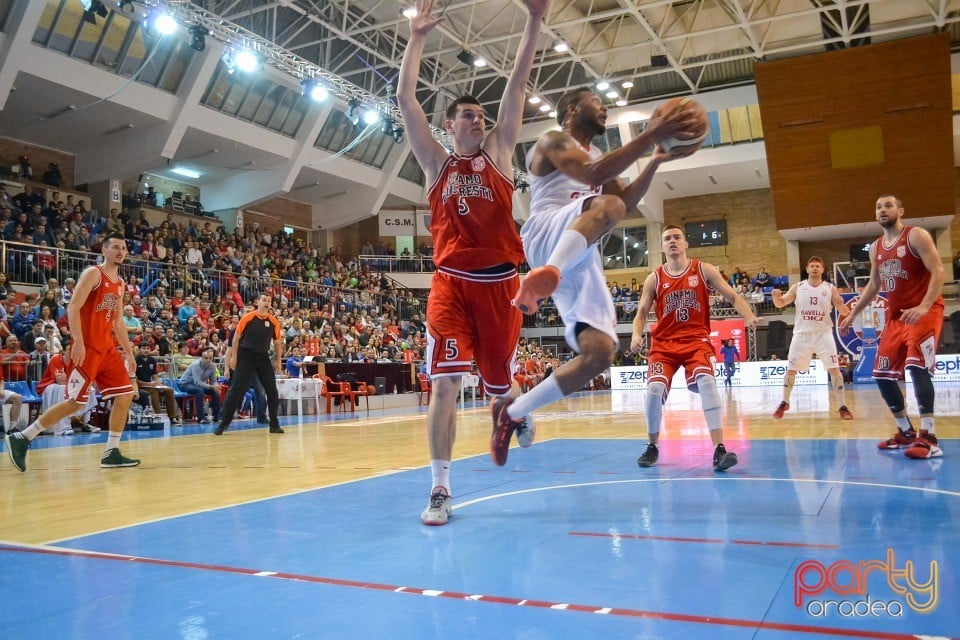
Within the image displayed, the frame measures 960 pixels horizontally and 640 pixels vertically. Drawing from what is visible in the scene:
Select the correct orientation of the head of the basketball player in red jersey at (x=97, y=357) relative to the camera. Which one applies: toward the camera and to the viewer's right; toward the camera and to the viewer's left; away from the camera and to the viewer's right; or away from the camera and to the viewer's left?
toward the camera and to the viewer's right

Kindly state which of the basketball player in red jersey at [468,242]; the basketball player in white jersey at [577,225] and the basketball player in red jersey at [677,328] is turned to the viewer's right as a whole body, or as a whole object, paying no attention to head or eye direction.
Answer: the basketball player in white jersey

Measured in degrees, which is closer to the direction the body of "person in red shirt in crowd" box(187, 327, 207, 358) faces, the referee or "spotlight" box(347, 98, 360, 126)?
the referee

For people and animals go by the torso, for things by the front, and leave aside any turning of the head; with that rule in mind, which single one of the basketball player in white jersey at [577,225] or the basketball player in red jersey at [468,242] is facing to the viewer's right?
the basketball player in white jersey

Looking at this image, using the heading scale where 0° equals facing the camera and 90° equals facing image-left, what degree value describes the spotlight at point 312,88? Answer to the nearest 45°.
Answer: approximately 315°

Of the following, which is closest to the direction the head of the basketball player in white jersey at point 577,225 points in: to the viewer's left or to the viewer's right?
to the viewer's right

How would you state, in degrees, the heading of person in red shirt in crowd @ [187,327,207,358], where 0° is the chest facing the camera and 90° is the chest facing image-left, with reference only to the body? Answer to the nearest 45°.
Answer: approximately 315°

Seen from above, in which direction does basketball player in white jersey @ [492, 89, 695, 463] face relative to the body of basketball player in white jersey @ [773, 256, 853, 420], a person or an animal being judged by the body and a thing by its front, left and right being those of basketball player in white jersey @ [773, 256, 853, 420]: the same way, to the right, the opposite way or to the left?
to the left

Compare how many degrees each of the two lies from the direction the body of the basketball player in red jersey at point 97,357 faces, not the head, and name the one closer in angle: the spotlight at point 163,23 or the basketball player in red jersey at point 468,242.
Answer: the basketball player in red jersey

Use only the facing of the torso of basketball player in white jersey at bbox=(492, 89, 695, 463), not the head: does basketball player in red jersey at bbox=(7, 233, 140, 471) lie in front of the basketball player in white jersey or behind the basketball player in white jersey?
behind

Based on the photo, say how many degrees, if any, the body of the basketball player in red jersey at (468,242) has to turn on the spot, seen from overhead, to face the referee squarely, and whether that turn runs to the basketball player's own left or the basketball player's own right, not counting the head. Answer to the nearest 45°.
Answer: approximately 135° to the basketball player's own right

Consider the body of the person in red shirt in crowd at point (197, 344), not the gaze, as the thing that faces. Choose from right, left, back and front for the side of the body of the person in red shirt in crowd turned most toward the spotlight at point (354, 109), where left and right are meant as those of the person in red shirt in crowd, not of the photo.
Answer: left
